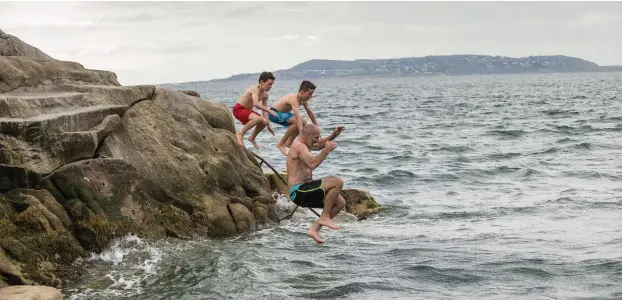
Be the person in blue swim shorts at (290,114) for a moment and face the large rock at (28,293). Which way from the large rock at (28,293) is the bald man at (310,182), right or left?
left

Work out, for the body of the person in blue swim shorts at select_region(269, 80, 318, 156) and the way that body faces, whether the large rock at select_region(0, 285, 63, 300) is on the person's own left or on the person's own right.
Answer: on the person's own right

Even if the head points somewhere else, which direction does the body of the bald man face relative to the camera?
to the viewer's right

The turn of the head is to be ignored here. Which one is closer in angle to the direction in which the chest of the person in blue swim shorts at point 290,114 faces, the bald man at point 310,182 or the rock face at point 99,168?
the bald man

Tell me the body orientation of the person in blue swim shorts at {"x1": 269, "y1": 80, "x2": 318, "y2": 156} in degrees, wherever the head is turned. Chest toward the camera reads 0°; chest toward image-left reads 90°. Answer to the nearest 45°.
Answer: approximately 270°

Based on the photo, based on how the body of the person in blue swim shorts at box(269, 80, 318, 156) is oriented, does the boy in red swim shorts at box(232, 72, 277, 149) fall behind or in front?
behind

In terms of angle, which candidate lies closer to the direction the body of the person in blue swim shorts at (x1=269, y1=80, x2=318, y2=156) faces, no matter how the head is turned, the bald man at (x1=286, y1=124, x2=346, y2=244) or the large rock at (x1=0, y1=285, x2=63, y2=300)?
the bald man

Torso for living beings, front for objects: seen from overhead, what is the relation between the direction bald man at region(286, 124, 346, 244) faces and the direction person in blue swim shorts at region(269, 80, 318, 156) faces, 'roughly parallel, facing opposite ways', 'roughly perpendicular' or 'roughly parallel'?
roughly parallel

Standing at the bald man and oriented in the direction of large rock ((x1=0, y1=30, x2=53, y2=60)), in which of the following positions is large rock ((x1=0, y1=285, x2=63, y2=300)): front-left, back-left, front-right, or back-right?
front-left

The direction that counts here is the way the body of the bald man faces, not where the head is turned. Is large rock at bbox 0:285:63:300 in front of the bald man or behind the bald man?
behind

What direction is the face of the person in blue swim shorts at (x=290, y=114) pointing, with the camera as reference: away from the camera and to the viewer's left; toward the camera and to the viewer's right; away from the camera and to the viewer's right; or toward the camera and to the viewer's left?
toward the camera and to the viewer's right
